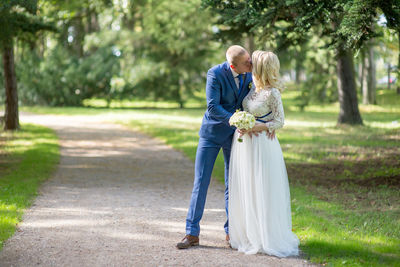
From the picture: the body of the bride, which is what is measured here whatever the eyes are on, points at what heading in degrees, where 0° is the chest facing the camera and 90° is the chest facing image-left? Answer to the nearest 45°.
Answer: approximately 45°

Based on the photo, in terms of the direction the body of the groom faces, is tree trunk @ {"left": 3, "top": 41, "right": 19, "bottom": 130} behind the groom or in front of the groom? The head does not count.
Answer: behind

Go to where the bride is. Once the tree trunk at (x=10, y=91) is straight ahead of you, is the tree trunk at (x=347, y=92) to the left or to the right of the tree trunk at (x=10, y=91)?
right

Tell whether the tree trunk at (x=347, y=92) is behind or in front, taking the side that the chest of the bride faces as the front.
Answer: behind

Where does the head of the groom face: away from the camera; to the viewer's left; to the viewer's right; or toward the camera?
to the viewer's right
